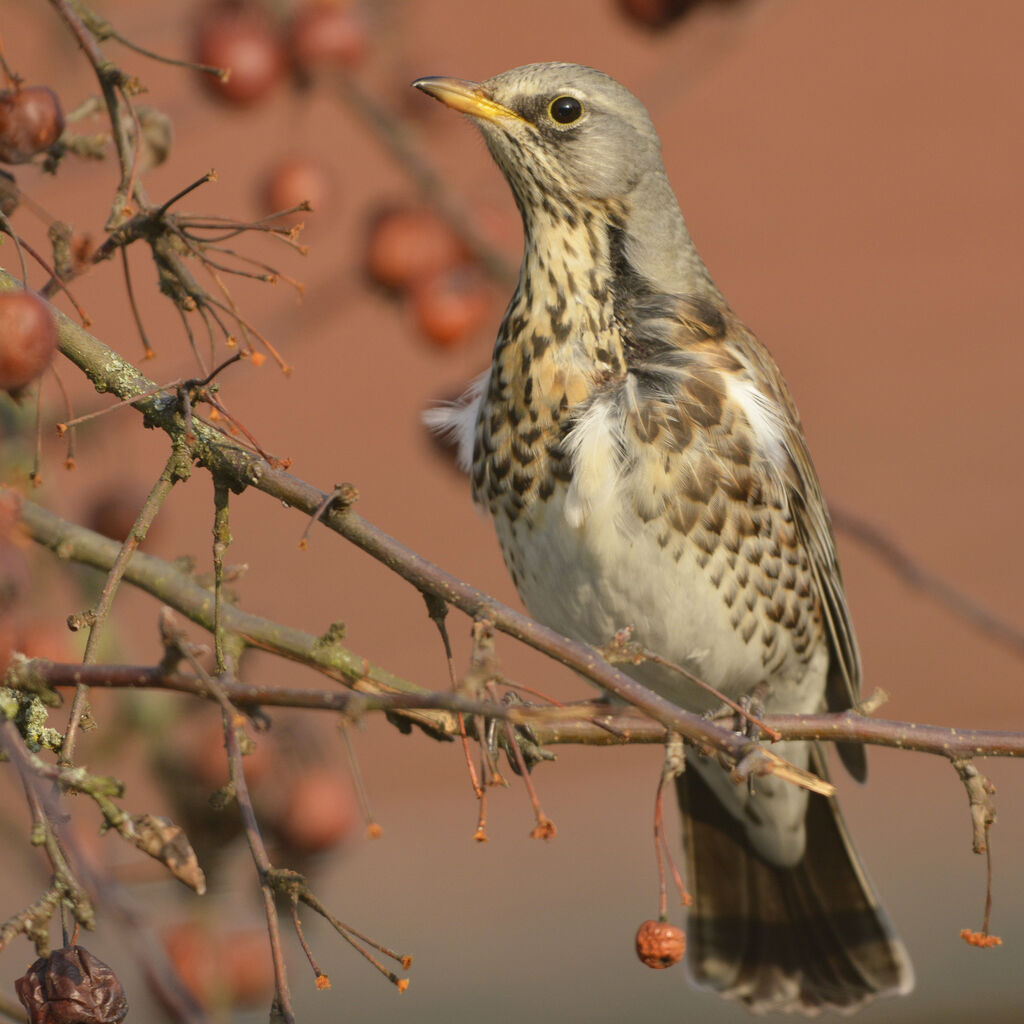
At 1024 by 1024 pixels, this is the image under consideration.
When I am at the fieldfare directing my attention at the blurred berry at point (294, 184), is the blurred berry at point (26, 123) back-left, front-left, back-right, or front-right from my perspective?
front-left
